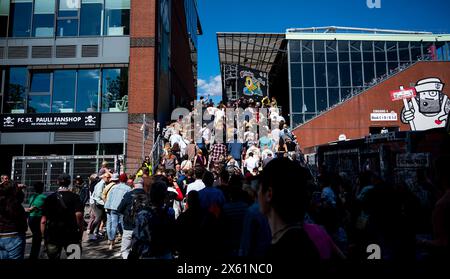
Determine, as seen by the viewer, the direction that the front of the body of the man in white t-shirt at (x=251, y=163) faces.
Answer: away from the camera

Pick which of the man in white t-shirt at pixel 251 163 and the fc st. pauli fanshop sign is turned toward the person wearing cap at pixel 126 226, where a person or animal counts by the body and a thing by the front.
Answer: the fc st. pauli fanshop sign

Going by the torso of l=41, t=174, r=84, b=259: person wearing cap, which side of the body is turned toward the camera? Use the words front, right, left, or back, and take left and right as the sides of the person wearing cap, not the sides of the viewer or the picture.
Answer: back

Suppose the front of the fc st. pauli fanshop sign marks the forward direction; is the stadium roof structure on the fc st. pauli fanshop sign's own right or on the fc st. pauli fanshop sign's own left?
on the fc st. pauli fanshop sign's own left

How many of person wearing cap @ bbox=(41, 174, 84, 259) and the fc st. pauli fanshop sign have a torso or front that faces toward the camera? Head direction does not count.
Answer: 1

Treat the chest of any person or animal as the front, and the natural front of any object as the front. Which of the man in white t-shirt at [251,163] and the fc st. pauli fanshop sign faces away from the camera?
the man in white t-shirt

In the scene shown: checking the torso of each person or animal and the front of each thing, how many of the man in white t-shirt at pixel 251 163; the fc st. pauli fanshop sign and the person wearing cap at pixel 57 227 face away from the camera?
2

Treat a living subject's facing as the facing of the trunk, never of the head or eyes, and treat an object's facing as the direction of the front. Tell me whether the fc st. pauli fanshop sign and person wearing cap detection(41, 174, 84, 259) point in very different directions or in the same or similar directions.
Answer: very different directions

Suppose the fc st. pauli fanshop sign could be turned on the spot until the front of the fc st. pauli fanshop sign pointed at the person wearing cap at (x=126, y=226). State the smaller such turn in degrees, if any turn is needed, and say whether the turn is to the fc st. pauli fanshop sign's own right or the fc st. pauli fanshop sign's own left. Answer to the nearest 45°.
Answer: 0° — it already faces them
